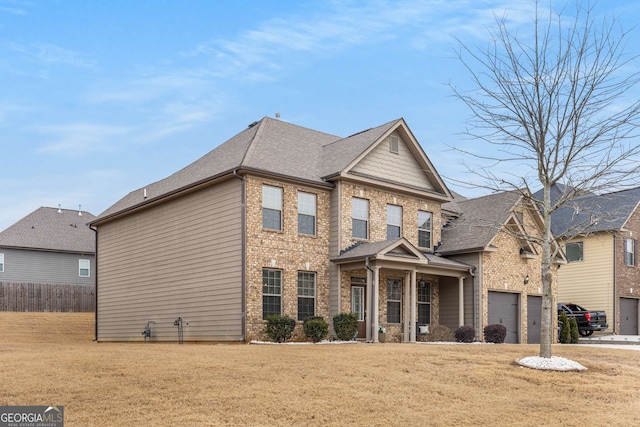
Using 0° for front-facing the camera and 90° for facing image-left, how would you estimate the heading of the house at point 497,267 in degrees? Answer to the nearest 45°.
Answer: approximately 315°

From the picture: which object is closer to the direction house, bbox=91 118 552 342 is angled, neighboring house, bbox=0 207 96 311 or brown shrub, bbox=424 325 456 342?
the brown shrub

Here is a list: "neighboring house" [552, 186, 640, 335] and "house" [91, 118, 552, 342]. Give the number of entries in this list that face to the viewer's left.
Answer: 0

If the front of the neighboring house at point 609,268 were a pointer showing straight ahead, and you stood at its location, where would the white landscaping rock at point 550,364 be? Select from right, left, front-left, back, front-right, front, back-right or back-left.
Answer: front-right

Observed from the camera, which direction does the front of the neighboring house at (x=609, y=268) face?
facing the viewer and to the right of the viewer
